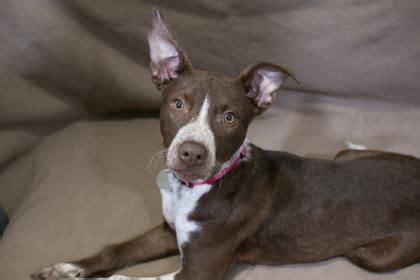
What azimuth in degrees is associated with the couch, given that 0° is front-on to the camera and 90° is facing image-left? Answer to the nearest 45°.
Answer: approximately 0°
